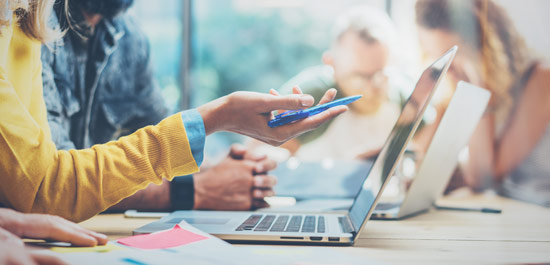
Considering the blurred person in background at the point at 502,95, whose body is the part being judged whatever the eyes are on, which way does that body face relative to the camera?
to the viewer's left

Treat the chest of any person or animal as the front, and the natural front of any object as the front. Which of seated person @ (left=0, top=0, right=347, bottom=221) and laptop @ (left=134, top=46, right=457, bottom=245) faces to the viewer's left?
the laptop

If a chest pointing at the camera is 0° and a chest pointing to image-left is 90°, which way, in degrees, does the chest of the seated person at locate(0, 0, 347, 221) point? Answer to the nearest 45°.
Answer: approximately 270°

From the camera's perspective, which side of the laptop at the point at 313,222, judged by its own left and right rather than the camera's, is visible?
left

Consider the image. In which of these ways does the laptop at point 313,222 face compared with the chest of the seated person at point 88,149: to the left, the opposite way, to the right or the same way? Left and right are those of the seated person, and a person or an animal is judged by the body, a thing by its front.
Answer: the opposite way

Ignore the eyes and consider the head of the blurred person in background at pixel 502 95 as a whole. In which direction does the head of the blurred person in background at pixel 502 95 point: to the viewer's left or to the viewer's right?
to the viewer's left
